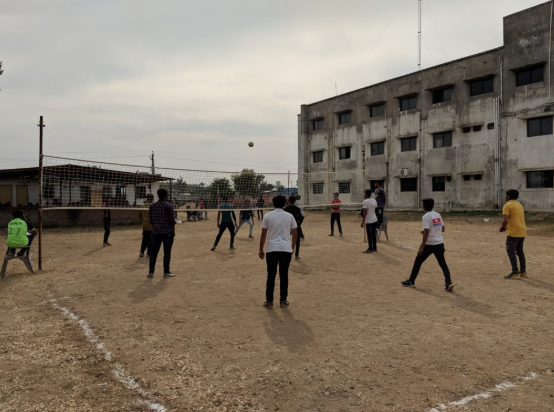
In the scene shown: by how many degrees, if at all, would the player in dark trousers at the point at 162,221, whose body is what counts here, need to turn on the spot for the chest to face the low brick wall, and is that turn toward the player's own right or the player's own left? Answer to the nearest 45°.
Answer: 0° — they already face it

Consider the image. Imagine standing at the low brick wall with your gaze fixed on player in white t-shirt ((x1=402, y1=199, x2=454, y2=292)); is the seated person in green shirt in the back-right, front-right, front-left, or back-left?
front-right

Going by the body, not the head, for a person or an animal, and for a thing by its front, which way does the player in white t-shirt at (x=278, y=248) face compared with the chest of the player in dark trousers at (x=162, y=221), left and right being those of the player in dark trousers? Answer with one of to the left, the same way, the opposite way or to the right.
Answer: the same way

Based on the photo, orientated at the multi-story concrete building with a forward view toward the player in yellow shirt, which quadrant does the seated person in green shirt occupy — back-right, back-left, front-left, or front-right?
front-right

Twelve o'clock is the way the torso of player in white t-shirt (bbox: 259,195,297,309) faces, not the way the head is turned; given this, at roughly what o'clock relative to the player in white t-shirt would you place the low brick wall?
The low brick wall is roughly at 11 o'clock from the player in white t-shirt.

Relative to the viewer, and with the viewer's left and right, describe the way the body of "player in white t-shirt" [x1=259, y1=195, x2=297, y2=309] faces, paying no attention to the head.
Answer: facing away from the viewer

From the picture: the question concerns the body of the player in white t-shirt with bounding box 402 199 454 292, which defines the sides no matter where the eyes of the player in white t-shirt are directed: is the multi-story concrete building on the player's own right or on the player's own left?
on the player's own right

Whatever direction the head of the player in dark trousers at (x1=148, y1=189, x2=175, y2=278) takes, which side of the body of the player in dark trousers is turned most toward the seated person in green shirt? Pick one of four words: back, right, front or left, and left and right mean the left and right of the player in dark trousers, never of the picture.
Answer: left

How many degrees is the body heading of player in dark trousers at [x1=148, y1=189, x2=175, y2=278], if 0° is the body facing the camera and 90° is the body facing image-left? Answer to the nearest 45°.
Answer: approximately 180°
